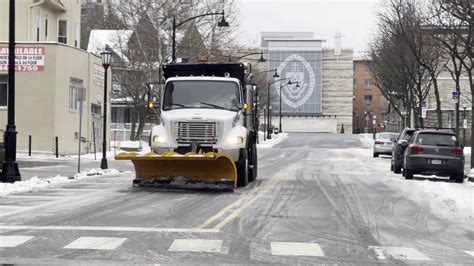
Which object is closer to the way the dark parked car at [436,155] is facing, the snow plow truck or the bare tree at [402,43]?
the bare tree

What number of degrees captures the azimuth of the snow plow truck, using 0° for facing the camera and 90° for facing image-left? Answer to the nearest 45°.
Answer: approximately 0°

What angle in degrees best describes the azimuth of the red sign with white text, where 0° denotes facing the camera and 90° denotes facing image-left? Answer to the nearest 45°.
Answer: approximately 0°

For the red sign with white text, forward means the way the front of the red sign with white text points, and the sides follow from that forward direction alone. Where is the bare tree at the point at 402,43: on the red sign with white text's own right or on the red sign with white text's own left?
on the red sign with white text's own left

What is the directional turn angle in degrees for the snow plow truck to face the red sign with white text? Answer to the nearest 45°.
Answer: approximately 135° to its right

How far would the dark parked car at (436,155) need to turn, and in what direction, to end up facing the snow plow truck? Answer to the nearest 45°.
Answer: approximately 135° to its left

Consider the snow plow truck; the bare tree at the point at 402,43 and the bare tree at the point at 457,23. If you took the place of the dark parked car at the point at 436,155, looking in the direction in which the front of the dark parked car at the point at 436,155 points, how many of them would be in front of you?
2

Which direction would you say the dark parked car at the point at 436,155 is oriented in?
away from the camera

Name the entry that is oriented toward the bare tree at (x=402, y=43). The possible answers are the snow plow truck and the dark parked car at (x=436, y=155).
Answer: the dark parked car
